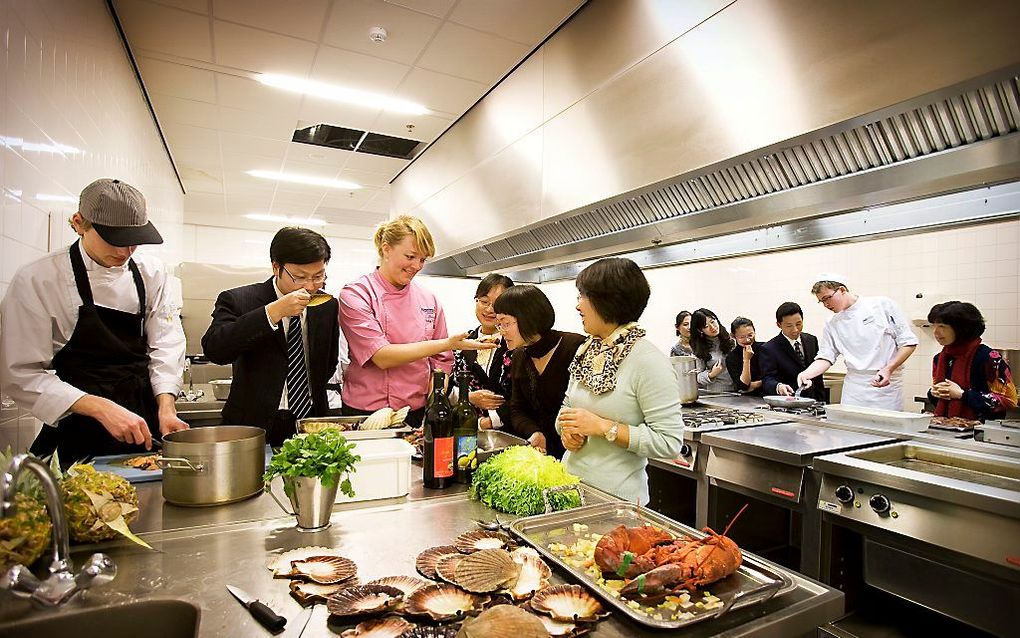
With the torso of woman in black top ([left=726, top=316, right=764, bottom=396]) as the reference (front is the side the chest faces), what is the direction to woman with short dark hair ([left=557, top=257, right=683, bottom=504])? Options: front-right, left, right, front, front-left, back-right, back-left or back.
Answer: front-right

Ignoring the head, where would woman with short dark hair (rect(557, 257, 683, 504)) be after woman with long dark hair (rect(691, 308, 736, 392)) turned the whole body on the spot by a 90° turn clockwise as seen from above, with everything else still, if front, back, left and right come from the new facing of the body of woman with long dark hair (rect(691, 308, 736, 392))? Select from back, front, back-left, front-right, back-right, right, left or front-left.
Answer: front-left

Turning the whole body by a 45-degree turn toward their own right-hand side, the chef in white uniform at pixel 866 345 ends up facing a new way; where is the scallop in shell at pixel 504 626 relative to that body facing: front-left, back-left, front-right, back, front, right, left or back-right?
left

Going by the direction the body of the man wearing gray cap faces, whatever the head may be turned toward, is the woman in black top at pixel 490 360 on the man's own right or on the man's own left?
on the man's own left

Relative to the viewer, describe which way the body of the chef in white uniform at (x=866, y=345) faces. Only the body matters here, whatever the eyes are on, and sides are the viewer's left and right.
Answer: facing the viewer and to the left of the viewer

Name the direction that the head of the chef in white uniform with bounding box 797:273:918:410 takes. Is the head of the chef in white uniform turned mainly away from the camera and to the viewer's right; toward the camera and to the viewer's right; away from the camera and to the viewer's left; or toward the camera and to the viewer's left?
toward the camera and to the viewer's left

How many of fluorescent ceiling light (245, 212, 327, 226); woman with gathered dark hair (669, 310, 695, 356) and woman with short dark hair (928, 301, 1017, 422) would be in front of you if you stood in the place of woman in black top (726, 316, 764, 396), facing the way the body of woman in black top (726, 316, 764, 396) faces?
1

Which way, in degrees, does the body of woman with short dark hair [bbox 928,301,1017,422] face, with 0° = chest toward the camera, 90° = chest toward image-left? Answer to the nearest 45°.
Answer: approximately 45°

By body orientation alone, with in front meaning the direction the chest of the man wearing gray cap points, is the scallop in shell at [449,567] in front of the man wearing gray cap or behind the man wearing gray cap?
in front

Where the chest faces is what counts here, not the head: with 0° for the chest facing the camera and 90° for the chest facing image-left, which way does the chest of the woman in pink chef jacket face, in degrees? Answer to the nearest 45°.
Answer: approximately 315°

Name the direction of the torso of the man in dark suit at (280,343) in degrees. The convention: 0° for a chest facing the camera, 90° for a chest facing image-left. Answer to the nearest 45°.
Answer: approximately 315°

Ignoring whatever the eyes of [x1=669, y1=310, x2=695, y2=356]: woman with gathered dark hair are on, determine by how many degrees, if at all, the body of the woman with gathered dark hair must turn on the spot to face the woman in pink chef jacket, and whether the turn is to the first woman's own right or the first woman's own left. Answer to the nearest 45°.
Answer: approximately 45° to the first woman's own right

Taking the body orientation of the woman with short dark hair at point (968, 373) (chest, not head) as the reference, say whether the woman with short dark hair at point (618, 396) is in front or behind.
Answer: in front

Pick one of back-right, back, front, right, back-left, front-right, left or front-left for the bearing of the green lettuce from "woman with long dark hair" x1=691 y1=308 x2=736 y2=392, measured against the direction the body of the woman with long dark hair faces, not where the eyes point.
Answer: front-right

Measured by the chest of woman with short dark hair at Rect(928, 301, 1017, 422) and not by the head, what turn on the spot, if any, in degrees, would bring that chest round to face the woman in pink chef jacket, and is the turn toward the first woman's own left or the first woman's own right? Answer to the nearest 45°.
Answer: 0° — they already face them

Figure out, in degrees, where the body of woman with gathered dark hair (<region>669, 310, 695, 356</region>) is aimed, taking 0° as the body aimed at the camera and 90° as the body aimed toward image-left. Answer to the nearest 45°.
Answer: approximately 315°
